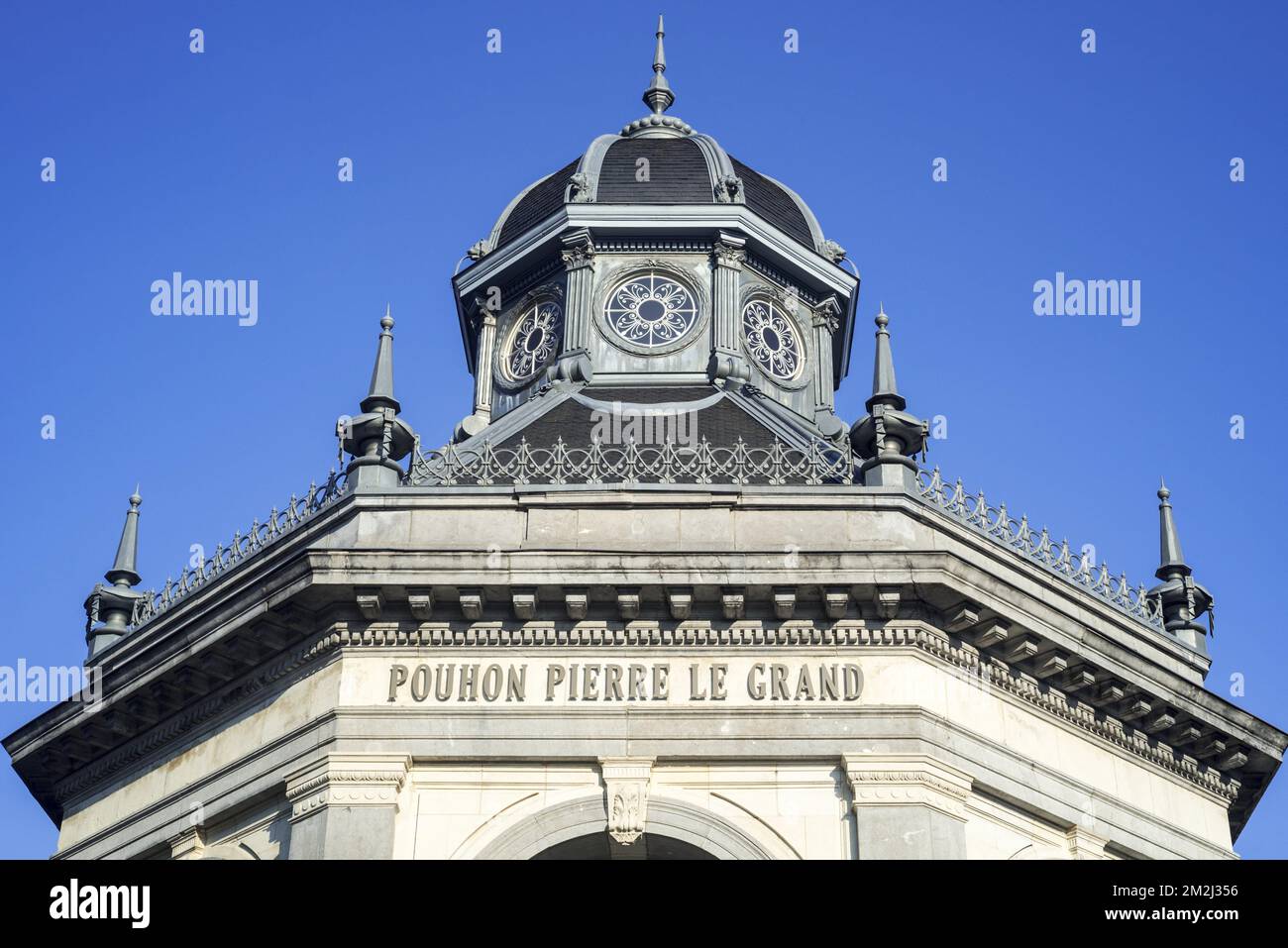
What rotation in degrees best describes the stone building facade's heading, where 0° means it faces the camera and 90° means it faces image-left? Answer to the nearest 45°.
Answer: approximately 0°
